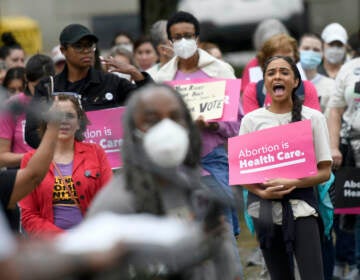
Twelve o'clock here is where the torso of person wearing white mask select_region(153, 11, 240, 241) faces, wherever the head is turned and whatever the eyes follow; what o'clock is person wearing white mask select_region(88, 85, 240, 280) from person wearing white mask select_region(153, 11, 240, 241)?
person wearing white mask select_region(88, 85, 240, 280) is roughly at 12 o'clock from person wearing white mask select_region(153, 11, 240, 241).

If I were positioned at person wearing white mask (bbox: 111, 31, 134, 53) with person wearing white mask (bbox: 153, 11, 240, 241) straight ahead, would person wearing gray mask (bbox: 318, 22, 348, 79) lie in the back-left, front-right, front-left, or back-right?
front-left

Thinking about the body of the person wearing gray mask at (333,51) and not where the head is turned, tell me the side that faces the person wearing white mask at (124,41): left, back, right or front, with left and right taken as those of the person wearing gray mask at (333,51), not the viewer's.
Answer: right

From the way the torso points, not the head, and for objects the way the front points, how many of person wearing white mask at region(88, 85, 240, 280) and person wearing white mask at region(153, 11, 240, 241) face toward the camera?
2

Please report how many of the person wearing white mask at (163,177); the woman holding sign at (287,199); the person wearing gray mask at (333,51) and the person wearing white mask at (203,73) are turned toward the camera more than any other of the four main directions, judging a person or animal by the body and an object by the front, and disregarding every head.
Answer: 4

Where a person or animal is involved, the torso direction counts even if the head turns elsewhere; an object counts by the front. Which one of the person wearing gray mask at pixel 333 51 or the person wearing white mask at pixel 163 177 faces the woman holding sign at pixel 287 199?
the person wearing gray mask at pixel 333 51

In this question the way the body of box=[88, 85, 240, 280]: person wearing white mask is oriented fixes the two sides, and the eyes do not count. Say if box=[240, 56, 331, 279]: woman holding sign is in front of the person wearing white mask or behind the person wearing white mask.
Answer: behind

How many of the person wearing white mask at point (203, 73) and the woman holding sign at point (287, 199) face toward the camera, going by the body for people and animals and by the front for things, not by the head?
2

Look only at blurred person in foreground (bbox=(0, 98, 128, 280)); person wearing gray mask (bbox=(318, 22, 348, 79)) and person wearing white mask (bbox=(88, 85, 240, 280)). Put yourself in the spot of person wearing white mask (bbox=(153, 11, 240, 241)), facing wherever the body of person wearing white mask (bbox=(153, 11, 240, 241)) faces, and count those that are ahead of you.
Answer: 2

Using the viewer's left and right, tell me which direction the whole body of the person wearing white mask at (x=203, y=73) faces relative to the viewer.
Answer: facing the viewer

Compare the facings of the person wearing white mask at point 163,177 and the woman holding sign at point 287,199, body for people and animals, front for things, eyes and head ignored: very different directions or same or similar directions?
same or similar directions

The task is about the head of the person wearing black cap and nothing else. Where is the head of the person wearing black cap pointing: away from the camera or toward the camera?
toward the camera

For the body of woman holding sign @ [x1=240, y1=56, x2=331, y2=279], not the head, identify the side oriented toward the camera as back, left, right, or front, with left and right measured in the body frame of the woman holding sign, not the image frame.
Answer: front
